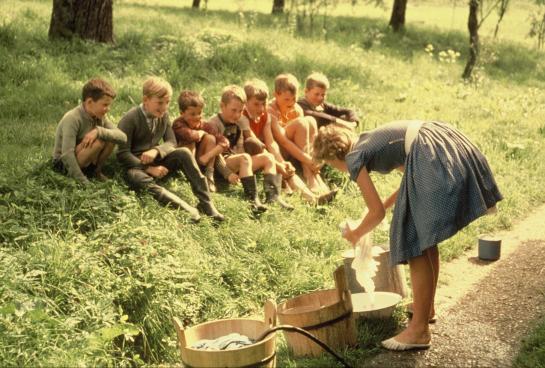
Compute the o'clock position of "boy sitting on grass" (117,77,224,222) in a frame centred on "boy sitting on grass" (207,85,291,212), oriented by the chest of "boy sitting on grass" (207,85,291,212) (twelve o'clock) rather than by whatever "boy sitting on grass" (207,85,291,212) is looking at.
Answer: "boy sitting on grass" (117,77,224,222) is roughly at 3 o'clock from "boy sitting on grass" (207,85,291,212).

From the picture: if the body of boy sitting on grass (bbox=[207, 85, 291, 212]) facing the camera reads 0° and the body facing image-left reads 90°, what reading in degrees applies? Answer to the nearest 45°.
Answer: approximately 315°

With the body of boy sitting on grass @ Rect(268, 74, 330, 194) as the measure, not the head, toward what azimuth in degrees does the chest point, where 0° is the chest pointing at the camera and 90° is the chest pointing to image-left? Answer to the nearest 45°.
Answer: approximately 315°

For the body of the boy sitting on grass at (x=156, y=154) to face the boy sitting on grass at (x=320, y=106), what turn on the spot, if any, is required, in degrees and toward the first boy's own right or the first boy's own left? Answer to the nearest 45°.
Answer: approximately 90° to the first boy's own left

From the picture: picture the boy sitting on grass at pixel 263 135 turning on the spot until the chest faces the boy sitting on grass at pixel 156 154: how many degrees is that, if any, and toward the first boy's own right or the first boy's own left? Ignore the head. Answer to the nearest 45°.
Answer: approximately 90° to the first boy's own right

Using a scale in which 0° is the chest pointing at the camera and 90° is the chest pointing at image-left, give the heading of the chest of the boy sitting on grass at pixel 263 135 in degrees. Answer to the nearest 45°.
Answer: approximately 315°

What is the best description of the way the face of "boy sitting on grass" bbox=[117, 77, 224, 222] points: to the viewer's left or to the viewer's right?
to the viewer's right
